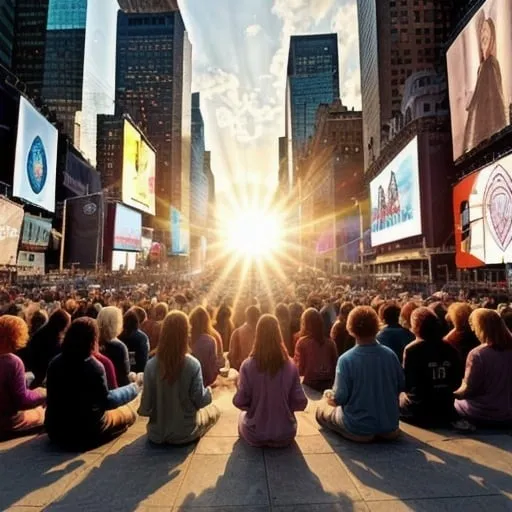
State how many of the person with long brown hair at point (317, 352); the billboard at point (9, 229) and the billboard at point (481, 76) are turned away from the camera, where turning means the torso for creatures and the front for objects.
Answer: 1

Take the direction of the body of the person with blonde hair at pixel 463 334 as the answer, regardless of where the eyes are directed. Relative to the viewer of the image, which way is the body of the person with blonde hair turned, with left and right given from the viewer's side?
facing away from the viewer and to the left of the viewer

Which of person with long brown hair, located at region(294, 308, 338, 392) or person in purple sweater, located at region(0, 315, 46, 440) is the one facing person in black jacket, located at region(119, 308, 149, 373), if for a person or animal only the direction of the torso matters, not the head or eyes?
the person in purple sweater

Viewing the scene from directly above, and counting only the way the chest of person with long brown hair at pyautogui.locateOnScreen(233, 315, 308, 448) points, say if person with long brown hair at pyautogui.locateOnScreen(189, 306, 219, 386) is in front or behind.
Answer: in front

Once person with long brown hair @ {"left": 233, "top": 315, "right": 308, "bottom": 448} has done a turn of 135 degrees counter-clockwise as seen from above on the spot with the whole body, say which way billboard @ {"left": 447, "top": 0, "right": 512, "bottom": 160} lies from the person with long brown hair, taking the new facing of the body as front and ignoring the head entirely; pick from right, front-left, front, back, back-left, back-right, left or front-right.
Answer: back

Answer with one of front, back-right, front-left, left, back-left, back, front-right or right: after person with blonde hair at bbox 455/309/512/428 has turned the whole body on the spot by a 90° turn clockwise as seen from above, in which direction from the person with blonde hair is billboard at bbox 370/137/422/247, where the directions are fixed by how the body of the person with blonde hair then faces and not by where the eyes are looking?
front-left

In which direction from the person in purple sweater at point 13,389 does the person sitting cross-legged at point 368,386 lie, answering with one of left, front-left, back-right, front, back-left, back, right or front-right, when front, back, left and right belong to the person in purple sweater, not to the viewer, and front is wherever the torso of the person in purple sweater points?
right

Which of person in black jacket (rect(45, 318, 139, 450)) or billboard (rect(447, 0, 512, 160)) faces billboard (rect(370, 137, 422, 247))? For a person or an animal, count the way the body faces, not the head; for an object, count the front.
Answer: the person in black jacket

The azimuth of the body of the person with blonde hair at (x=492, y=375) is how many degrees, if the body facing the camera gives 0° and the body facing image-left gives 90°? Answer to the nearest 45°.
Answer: approximately 135°

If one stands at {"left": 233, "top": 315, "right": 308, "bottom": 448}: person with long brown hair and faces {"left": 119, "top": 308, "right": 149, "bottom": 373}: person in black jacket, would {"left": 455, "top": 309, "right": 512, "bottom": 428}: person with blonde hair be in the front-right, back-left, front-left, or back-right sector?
back-right

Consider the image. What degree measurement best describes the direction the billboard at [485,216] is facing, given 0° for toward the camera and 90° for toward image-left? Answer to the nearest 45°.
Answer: approximately 45°

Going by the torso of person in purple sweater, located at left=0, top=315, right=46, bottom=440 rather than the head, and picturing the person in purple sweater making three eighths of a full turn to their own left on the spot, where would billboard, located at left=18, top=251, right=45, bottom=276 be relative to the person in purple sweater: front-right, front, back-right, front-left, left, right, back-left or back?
right

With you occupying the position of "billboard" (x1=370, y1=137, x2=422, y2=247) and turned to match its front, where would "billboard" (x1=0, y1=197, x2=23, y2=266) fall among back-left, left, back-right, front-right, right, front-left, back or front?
front

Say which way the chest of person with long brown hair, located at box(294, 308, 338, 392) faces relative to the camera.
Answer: away from the camera

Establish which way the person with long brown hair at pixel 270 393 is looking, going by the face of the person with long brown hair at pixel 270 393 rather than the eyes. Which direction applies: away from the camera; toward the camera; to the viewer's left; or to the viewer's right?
away from the camera

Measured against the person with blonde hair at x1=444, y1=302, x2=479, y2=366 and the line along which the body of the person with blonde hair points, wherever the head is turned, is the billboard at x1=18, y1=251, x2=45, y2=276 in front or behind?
in front

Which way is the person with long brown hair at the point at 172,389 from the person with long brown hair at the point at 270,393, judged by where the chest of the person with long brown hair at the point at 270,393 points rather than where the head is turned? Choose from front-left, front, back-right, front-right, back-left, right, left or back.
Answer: left

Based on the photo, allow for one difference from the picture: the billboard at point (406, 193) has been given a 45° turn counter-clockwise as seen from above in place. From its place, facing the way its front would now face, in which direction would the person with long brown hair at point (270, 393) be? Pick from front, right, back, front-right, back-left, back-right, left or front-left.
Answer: front

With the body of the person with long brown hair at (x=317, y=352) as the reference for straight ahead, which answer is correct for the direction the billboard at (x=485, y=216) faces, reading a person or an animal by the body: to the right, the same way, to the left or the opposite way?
to the left
